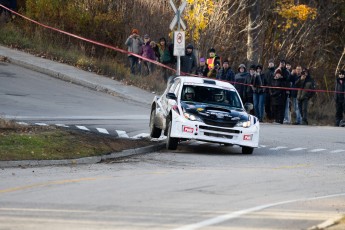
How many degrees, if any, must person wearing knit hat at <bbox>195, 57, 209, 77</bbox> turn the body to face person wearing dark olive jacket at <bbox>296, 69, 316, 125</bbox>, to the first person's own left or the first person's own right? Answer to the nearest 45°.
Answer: approximately 90° to the first person's own left

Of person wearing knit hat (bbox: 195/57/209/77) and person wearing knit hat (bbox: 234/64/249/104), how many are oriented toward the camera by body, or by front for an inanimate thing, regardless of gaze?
2

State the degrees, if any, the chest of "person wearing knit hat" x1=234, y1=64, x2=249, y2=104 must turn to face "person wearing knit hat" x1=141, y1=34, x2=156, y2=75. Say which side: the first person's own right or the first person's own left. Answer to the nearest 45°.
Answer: approximately 135° to the first person's own right

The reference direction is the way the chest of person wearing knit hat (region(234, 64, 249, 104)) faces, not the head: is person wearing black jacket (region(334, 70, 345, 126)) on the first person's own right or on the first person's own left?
on the first person's own left

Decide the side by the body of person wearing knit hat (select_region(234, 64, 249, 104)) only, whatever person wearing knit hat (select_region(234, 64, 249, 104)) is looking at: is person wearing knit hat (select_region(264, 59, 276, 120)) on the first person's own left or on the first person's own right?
on the first person's own left

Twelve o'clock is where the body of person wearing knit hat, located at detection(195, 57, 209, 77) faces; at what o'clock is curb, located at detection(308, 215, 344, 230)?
The curb is roughly at 12 o'clock from the person wearing knit hat.

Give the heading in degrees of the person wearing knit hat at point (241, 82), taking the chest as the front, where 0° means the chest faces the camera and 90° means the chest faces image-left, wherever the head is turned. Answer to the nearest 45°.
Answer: approximately 0°

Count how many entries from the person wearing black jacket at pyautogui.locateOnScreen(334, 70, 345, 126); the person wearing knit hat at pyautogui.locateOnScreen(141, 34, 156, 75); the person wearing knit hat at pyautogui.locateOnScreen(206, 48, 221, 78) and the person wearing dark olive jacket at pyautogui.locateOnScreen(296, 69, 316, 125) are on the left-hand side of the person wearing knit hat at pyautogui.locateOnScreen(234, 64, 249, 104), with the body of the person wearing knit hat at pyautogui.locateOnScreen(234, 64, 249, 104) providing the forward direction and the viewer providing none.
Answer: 2
